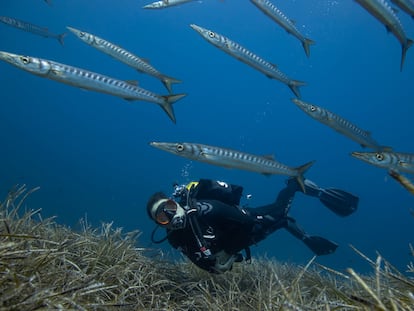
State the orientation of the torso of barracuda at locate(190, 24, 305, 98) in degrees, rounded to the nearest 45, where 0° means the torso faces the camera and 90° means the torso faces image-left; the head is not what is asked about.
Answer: approximately 90°

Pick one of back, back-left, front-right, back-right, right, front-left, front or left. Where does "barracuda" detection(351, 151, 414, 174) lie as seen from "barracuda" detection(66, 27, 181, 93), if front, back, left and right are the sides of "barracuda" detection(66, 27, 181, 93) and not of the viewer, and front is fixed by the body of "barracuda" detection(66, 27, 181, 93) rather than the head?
back-left

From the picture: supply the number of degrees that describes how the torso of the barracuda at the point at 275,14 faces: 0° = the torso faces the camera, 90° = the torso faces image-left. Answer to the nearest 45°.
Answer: approximately 90°

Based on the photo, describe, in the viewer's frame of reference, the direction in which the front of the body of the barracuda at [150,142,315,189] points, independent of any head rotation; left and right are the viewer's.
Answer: facing to the left of the viewer

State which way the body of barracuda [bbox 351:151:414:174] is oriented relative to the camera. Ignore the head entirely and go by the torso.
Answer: to the viewer's left

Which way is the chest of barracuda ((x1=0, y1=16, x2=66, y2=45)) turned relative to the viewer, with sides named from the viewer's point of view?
facing to the left of the viewer

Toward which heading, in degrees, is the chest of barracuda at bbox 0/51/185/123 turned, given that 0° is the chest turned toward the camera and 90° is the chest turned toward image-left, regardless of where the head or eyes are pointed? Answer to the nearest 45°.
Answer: approximately 90°

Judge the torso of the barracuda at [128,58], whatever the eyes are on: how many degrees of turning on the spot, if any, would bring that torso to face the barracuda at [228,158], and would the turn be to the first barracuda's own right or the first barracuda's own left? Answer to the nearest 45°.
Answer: approximately 135° to the first barracuda's own left

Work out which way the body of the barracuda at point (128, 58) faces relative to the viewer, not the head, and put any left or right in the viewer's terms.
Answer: facing to the left of the viewer

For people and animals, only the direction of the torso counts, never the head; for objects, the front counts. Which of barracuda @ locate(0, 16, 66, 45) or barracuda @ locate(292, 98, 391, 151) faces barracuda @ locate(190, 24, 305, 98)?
barracuda @ locate(292, 98, 391, 151)

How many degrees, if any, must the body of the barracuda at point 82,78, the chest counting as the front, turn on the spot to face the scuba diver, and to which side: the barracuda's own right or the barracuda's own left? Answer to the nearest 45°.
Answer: approximately 180°

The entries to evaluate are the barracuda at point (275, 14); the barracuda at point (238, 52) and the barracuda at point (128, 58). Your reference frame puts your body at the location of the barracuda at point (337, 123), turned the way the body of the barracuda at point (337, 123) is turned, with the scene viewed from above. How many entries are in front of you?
3

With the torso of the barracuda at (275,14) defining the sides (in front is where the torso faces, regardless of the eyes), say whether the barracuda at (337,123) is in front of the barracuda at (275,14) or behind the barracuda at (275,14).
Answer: behind

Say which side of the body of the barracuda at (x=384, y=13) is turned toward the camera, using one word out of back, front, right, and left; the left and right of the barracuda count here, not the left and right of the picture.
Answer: left
